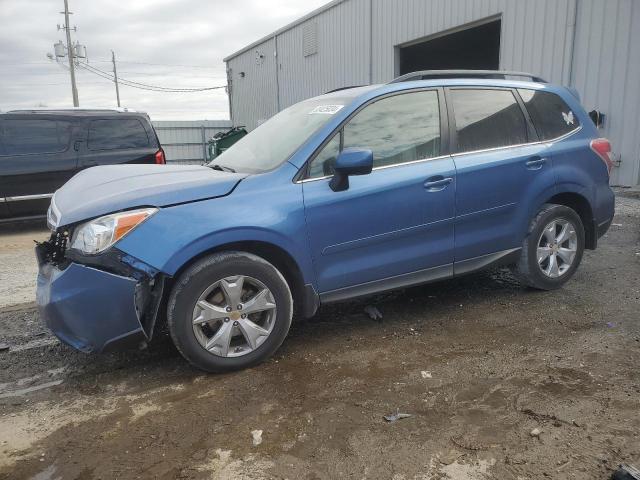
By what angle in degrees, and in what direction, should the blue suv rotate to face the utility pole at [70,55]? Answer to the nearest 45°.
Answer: approximately 90° to its right

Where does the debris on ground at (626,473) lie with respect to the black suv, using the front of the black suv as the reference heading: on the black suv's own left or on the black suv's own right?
on the black suv's own left

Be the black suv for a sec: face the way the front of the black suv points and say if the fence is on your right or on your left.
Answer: on your right

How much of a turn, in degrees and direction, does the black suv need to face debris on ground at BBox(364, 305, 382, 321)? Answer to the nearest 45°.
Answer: approximately 135° to its left

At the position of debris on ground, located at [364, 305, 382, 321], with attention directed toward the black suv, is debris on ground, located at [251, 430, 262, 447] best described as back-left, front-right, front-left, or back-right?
back-left

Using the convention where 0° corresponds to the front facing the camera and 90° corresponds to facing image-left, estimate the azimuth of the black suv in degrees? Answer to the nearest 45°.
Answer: approximately 90°

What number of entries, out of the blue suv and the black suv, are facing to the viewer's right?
0

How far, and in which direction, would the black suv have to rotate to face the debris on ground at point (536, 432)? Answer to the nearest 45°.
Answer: approximately 90° to its left

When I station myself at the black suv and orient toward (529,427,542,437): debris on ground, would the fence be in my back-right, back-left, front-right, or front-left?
back-left

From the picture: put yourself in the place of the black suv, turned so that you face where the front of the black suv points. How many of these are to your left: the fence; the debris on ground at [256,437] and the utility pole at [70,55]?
1

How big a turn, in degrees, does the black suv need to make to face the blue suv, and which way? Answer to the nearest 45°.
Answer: approximately 90° to its left

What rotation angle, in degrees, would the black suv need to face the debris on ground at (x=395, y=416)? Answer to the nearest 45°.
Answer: approximately 90° to its left
